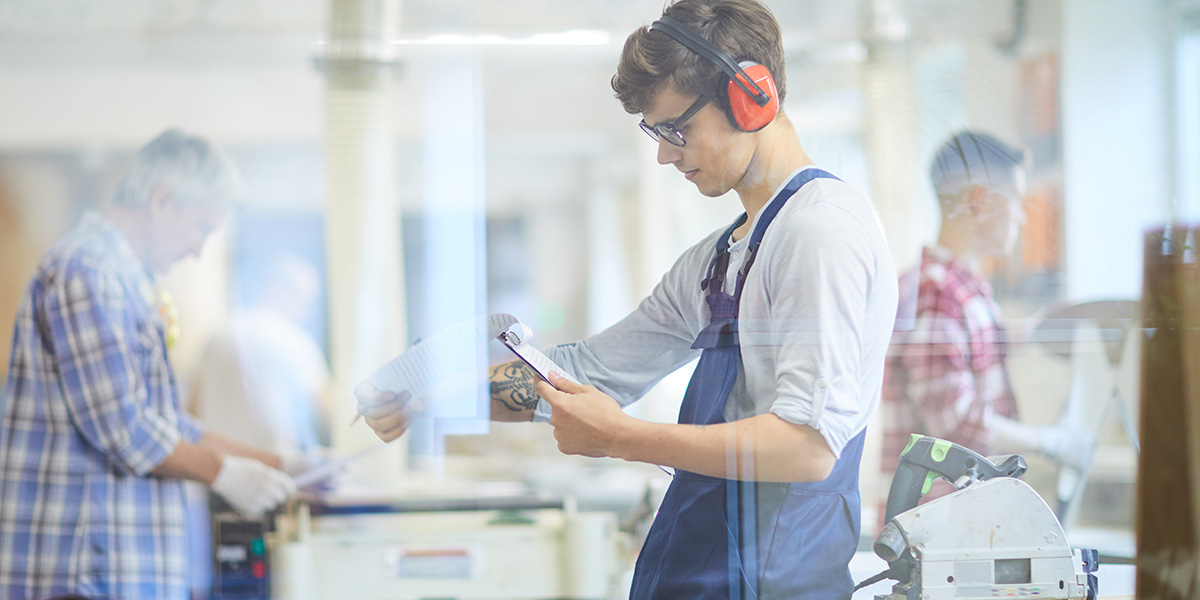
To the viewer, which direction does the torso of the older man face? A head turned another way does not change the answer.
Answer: to the viewer's right

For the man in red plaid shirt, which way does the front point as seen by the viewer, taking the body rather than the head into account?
to the viewer's right

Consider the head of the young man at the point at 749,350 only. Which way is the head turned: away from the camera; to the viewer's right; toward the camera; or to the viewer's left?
to the viewer's left

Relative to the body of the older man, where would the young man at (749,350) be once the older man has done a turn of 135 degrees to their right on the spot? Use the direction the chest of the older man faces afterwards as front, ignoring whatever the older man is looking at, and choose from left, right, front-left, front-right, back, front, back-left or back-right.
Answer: left

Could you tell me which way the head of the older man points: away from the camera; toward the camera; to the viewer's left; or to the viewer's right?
to the viewer's right
